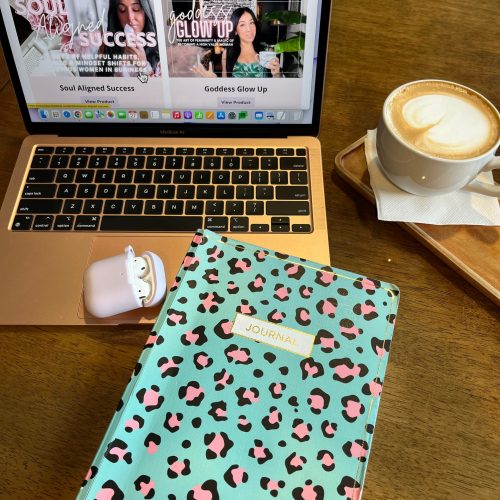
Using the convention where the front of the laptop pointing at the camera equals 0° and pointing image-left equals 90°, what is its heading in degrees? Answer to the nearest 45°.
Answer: approximately 0°
